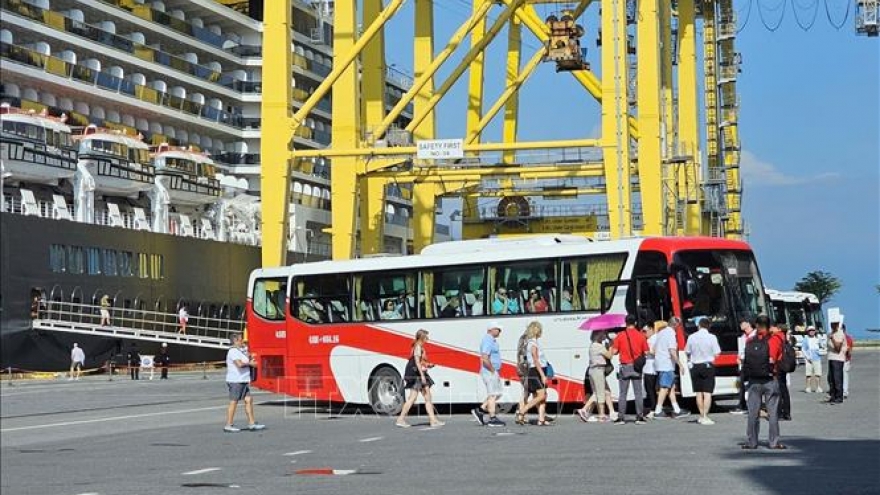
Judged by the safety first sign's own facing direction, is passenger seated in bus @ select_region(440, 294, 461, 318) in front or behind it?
in front

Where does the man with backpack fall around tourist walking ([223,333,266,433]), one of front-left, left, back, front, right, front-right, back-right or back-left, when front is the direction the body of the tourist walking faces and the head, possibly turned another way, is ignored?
front-right

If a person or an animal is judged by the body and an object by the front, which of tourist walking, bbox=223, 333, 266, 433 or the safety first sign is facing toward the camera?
the safety first sign

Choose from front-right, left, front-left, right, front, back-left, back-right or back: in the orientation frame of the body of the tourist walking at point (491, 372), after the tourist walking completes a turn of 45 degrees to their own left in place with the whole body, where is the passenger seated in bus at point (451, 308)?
front-left

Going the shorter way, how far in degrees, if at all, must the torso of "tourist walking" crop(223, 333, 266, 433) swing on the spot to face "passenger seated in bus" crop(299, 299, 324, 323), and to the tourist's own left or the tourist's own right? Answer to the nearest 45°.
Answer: approximately 90° to the tourist's own left

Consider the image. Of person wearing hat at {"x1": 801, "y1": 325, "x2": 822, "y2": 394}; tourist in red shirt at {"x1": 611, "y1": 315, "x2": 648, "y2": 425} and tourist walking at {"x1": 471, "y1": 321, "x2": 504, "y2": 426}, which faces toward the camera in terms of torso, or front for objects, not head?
the person wearing hat

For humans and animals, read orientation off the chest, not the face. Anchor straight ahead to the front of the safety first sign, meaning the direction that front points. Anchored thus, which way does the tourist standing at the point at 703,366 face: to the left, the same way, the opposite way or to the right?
the opposite way

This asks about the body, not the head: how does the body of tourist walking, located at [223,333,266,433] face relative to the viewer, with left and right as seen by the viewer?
facing to the right of the viewer

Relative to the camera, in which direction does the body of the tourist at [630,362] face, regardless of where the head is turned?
away from the camera

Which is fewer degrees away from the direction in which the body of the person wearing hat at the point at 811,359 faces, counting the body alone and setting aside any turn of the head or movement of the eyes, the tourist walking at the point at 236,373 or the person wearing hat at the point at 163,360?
the tourist walking

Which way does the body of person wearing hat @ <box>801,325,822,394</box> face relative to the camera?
toward the camera

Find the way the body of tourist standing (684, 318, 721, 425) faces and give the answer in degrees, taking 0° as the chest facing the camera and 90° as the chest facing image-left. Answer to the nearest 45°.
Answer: approximately 180°

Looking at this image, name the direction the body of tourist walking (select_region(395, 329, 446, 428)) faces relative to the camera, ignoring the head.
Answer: to the viewer's right
